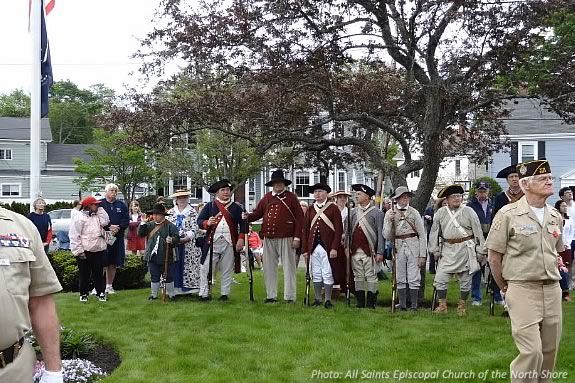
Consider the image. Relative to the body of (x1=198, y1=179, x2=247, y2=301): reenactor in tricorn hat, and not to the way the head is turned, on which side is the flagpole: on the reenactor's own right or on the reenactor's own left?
on the reenactor's own right

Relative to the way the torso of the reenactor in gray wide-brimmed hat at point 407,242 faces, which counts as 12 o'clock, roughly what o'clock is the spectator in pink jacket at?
The spectator in pink jacket is roughly at 3 o'clock from the reenactor in gray wide-brimmed hat.

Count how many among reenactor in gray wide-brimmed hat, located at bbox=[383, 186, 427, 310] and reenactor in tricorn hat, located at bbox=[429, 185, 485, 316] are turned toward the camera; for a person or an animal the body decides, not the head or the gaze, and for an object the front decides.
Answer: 2

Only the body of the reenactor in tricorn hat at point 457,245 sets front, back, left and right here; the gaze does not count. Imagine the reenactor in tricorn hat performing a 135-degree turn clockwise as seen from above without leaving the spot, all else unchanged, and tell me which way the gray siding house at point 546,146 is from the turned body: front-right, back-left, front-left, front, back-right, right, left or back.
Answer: front-right

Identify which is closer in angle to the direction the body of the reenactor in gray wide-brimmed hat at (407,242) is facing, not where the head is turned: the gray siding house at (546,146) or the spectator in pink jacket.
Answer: the spectator in pink jacket

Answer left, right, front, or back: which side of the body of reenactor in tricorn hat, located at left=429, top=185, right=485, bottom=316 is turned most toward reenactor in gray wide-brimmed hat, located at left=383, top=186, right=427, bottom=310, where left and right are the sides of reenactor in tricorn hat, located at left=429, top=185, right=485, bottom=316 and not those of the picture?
right

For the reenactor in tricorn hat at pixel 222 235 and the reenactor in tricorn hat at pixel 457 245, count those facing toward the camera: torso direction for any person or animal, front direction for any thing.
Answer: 2

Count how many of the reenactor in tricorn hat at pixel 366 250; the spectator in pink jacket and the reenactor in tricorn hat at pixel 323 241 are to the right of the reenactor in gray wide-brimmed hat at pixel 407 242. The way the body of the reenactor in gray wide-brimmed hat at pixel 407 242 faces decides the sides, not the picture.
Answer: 3

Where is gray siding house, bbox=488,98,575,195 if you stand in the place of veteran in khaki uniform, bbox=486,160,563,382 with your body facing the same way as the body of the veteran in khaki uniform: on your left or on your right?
on your left
